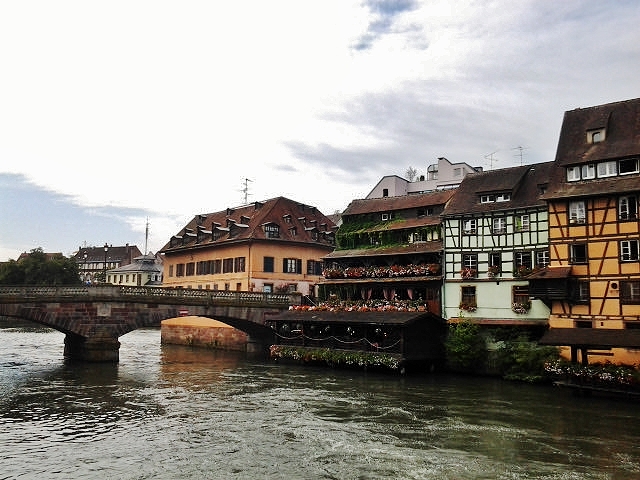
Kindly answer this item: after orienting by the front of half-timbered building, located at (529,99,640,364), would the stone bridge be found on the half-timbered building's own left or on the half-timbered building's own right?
on the half-timbered building's own right

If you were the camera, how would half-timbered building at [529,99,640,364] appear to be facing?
facing the viewer

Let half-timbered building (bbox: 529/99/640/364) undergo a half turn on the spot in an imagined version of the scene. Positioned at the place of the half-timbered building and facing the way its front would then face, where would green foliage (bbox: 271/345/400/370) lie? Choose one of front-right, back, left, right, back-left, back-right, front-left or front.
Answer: left
